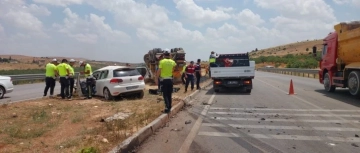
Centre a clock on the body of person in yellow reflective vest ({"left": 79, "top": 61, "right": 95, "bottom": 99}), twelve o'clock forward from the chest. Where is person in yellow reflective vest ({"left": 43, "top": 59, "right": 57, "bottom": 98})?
person in yellow reflective vest ({"left": 43, "top": 59, "right": 57, "bottom": 98}) is roughly at 1 o'clock from person in yellow reflective vest ({"left": 79, "top": 61, "right": 95, "bottom": 99}).

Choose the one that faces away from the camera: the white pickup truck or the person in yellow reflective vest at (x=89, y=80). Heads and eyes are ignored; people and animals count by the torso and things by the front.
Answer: the white pickup truck

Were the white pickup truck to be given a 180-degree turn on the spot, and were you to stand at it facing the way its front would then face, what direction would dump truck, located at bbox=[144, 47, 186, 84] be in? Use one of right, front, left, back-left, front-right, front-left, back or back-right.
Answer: back-right

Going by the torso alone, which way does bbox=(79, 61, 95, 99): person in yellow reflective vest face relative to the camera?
to the viewer's left

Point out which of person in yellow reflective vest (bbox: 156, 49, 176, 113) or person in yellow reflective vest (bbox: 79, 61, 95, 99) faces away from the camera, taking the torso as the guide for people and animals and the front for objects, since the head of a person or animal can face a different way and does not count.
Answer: person in yellow reflective vest (bbox: 156, 49, 176, 113)

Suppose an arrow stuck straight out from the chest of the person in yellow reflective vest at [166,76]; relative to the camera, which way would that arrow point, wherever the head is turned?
away from the camera

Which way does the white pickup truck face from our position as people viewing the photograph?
facing away from the viewer

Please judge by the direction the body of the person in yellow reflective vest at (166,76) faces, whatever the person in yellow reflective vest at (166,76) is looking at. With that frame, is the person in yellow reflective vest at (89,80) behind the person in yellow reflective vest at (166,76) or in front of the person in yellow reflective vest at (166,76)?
in front
